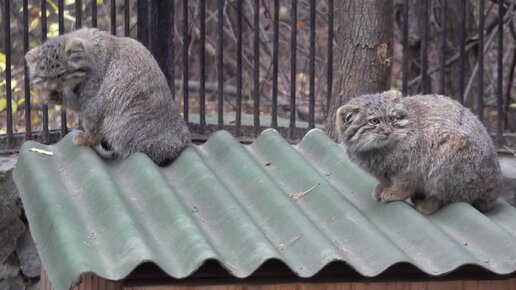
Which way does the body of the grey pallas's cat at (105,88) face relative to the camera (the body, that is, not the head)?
to the viewer's left

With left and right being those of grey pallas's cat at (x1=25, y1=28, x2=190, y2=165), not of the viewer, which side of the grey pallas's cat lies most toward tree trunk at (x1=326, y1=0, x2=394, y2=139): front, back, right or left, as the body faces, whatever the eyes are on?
back

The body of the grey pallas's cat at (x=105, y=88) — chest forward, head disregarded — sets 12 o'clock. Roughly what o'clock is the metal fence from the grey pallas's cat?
The metal fence is roughly at 4 o'clock from the grey pallas's cat.
